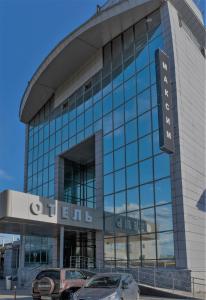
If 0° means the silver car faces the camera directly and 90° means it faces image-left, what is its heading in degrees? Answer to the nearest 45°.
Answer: approximately 45°

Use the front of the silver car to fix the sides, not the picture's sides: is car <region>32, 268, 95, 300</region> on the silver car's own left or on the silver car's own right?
on the silver car's own right

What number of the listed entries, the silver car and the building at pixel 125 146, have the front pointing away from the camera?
0

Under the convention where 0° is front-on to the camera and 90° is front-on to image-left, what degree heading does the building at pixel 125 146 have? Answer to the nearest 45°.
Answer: approximately 45°

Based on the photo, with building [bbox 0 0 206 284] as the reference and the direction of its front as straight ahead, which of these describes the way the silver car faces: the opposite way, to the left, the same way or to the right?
the same way

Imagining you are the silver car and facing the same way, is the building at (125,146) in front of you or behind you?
behind

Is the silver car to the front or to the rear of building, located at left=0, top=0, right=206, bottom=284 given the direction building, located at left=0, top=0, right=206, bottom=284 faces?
to the front
